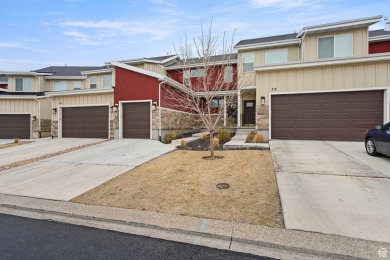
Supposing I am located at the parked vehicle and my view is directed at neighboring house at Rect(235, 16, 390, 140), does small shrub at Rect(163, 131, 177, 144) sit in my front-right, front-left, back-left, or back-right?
front-left

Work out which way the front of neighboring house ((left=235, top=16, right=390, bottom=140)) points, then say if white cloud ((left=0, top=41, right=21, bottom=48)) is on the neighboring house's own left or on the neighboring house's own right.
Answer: on the neighboring house's own right

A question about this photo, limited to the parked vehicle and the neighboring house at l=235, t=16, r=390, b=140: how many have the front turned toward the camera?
1

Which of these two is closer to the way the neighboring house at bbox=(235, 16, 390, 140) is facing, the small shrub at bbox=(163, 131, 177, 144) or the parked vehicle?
the parked vehicle

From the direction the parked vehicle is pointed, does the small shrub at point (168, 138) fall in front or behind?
in front

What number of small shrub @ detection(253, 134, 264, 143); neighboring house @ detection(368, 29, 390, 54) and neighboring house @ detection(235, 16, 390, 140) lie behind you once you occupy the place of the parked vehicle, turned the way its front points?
0

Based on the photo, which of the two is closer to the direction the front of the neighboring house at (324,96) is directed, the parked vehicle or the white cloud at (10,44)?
the parked vehicle

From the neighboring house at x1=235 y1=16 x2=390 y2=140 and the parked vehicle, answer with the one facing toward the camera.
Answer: the neighboring house

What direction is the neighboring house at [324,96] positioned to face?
toward the camera

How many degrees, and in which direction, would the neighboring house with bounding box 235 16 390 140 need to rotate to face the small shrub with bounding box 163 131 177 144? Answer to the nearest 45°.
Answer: approximately 90° to its right

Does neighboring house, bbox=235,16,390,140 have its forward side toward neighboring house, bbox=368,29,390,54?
no
